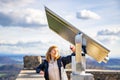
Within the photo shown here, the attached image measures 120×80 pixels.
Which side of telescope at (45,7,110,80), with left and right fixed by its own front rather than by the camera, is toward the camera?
left

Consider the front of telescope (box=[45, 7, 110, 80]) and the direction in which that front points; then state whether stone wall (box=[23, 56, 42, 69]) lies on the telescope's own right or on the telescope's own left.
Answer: on the telescope's own right

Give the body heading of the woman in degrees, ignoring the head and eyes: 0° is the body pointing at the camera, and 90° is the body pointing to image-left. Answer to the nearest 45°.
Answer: approximately 0°
